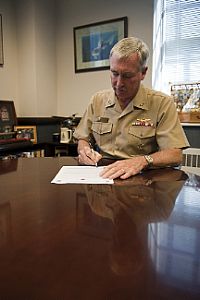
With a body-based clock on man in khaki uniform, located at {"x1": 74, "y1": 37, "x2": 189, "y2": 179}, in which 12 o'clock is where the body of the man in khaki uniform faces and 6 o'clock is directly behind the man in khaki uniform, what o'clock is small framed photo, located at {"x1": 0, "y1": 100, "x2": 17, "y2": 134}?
The small framed photo is roughly at 3 o'clock from the man in khaki uniform.

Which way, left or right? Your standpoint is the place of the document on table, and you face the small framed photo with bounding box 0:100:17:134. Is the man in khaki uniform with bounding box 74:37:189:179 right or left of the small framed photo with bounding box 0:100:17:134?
right

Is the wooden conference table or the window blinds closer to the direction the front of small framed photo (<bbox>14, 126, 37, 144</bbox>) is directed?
the wooden conference table

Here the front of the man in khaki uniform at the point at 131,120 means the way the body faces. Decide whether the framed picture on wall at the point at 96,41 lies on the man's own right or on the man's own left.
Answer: on the man's own right

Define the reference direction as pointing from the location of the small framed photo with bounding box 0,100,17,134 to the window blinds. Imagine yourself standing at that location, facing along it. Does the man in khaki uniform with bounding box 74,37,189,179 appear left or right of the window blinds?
right

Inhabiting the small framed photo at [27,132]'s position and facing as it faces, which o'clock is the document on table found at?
The document on table is roughly at 12 o'clock from the small framed photo.

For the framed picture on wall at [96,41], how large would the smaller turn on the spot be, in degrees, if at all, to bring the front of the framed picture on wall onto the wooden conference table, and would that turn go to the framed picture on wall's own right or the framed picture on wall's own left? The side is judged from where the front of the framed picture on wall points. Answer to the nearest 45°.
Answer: approximately 45° to the framed picture on wall's own left

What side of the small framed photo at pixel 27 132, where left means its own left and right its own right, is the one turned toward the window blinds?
left

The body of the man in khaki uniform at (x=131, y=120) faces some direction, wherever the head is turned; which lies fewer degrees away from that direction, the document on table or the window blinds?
the document on table

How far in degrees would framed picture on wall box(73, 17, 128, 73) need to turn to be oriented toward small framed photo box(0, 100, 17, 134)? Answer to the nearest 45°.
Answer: approximately 45° to its right

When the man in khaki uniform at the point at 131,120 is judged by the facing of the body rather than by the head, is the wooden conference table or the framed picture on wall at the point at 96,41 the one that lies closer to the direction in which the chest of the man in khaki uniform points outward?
the wooden conference table
